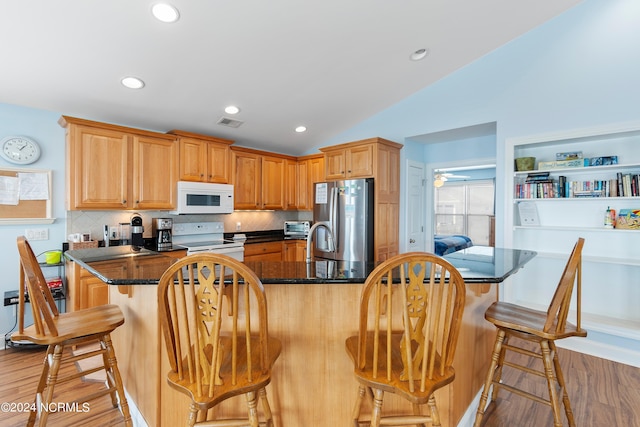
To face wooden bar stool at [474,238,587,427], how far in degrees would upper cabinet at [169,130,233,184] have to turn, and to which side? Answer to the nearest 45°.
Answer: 0° — it already faces it

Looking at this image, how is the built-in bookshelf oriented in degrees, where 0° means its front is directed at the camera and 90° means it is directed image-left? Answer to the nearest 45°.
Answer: approximately 45°

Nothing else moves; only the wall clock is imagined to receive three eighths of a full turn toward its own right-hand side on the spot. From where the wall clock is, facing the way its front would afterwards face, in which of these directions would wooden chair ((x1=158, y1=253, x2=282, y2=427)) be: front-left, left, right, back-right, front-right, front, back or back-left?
back-left

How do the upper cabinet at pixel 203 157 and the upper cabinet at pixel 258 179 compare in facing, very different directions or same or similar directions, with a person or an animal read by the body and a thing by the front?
same or similar directions

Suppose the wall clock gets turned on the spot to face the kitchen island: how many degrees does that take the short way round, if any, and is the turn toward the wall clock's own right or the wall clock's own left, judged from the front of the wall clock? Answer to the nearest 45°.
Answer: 0° — it already faces it

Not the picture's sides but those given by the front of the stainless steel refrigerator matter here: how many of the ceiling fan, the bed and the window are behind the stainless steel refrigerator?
3

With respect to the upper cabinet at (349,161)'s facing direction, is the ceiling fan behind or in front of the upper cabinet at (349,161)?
behind

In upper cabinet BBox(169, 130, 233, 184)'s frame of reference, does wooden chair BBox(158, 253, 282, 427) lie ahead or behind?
ahead

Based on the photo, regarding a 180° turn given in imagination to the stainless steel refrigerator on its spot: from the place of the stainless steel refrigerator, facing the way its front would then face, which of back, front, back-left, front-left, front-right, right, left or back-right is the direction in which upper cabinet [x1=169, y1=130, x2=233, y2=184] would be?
back-left

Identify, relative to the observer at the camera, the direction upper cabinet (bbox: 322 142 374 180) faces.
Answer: facing the viewer and to the left of the viewer

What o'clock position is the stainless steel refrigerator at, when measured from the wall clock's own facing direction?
The stainless steel refrigerator is roughly at 10 o'clock from the wall clock.

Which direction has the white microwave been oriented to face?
toward the camera

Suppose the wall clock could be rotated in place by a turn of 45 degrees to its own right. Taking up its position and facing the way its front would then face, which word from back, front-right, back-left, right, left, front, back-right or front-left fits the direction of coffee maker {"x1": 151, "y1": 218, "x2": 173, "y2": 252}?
back-left

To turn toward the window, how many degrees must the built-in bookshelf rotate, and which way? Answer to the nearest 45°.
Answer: approximately 90° to its right

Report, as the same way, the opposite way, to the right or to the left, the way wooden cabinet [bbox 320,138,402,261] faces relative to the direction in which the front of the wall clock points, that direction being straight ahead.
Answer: to the right

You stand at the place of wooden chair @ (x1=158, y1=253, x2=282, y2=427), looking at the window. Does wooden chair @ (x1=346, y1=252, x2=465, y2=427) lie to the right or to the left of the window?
right
